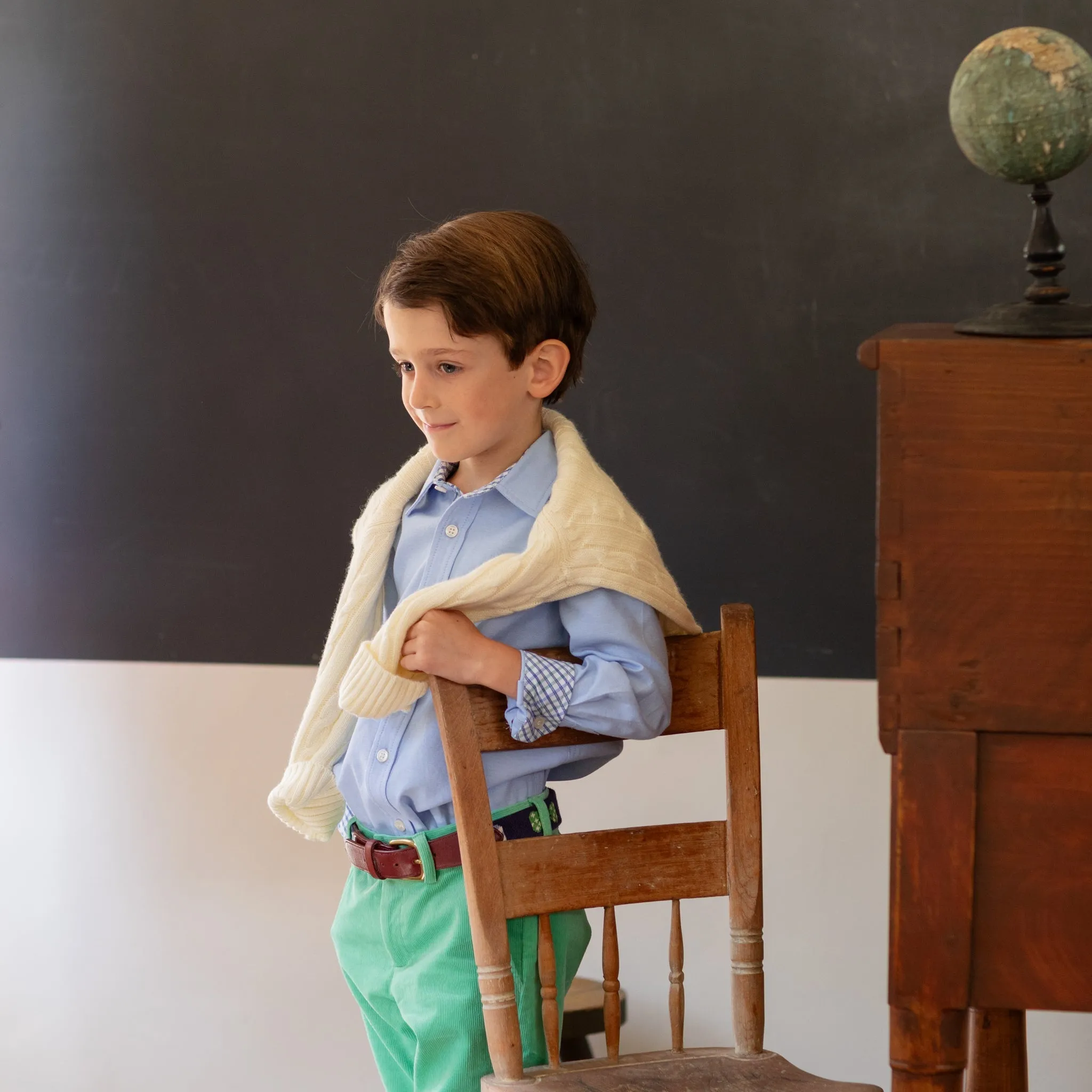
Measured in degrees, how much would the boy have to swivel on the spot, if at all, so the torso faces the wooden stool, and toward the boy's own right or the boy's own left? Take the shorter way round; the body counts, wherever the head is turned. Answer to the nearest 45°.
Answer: approximately 135° to the boy's own right

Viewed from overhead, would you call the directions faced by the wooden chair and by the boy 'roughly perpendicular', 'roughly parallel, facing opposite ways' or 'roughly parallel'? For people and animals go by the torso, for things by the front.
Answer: roughly perpendicular

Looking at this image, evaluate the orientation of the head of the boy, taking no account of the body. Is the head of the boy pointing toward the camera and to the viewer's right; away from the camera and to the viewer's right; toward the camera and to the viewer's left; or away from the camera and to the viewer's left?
toward the camera and to the viewer's left

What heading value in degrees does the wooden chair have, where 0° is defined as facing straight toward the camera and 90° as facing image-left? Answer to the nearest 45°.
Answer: approximately 315°
